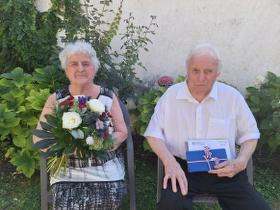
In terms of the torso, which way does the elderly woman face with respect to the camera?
toward the camera

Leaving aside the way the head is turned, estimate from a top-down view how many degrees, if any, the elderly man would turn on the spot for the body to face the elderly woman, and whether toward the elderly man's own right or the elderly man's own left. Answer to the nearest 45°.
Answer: approximately 90° to the elderly man's own right

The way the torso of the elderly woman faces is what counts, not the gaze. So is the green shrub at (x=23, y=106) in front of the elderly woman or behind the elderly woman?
behind

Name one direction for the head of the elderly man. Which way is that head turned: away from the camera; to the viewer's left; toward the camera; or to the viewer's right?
toward the camera

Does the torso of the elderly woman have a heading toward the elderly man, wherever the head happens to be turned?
no

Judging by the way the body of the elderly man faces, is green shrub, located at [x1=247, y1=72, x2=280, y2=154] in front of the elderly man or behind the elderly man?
behind

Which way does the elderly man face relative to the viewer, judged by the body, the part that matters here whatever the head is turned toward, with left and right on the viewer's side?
facing the viewer

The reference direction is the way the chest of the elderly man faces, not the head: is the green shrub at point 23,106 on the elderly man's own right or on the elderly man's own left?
on the elderly man's own right

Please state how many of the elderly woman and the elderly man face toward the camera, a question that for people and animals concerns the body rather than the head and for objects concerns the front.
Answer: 2

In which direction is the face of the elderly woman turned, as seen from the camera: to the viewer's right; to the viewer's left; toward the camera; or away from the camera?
toward the camera
